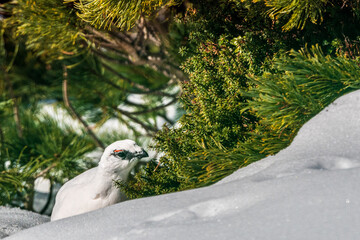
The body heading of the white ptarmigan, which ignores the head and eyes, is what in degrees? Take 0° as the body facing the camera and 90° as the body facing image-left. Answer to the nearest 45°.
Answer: approximately 270°
